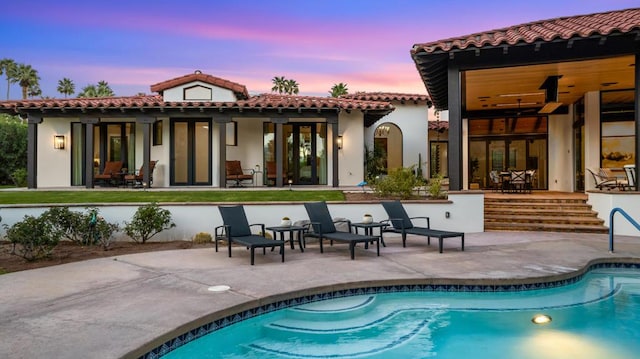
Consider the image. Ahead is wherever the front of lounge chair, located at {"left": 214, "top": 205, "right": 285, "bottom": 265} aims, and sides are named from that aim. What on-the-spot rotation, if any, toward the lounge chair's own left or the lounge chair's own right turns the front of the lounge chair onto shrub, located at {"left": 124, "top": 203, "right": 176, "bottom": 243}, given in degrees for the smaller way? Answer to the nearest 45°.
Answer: approximately 180°

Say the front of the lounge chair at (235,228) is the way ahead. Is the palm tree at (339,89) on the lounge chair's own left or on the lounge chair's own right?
on the lounge chair's own left

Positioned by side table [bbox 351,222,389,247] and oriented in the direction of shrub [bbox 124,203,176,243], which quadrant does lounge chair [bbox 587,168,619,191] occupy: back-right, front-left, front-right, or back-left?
back-right

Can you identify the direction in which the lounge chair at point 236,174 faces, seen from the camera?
facing the viewer and to the right of the viewer

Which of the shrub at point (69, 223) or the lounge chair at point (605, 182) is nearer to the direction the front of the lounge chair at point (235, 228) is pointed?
the lounge chair

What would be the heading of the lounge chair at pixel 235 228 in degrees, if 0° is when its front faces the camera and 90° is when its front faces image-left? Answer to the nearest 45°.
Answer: approximately 315°

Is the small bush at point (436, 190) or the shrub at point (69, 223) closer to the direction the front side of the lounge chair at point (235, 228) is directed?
the small bush

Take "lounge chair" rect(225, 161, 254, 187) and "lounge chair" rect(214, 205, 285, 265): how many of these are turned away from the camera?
0

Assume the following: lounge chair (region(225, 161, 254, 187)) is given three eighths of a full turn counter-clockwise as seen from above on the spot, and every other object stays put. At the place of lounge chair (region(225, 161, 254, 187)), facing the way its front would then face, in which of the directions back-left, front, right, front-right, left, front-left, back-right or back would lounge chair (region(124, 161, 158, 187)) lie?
left

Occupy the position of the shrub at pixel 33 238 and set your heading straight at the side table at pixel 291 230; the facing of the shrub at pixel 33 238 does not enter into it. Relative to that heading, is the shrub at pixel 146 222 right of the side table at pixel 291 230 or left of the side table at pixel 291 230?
left

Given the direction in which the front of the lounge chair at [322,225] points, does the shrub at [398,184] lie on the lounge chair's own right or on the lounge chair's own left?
on the lounge chair's own left

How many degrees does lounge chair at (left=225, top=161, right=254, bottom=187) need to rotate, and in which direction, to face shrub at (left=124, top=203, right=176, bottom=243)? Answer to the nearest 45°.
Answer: approximately 45° to its right

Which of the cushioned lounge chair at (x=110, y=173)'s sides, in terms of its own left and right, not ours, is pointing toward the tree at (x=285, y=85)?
back
